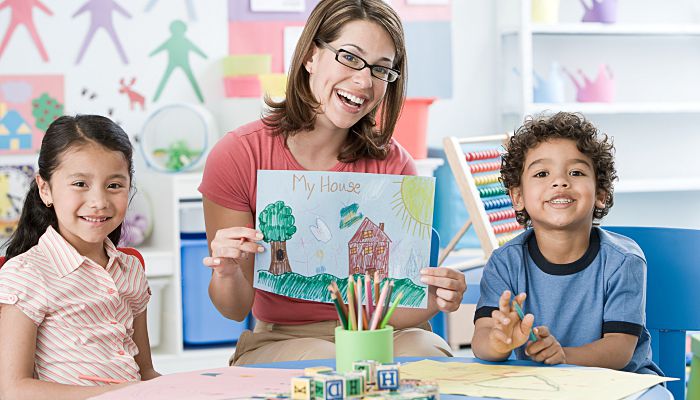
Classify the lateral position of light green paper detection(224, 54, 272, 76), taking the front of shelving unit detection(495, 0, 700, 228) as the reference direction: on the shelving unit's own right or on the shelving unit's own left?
on the shelving unit's own right

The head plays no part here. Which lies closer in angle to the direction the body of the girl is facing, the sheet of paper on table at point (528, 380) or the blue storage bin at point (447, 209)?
the sheet of paper on table

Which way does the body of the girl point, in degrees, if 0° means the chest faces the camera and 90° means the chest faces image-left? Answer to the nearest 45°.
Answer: approximately 315°

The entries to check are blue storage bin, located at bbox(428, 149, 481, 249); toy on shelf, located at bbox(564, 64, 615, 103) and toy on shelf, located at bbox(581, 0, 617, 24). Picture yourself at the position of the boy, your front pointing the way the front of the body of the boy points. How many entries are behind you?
3

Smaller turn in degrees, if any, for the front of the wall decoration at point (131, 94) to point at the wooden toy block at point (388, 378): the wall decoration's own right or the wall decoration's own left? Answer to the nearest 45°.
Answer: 0° — it already faces it

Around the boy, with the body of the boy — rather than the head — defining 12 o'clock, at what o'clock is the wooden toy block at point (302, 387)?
The wooden toy block is roughly at 1 o'clock from the boy.

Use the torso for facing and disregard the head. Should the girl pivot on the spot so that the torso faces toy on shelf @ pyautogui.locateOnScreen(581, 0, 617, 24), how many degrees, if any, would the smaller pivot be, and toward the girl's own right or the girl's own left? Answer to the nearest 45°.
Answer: approximately 90° to the girl's own left
